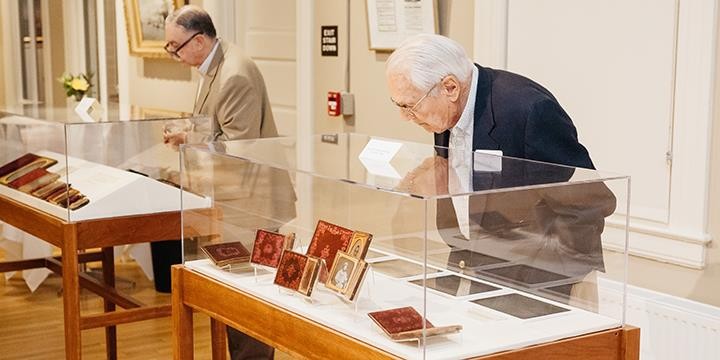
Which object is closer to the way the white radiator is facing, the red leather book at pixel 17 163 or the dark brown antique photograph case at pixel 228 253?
the dark brown antique photograph case

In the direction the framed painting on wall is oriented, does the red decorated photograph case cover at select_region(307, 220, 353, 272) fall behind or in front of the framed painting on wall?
in front

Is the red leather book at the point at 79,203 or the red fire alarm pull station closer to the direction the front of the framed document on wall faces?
the red leather book

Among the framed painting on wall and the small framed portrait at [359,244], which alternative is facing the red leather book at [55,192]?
the framed painting on wall

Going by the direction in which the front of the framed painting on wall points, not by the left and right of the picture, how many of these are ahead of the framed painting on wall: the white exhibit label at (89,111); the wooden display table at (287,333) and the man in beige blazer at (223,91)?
3

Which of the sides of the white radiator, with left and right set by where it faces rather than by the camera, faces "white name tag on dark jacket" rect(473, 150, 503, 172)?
front

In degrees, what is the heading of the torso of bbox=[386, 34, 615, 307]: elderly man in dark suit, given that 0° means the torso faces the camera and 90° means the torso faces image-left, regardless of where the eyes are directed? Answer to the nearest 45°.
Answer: approximately 45°

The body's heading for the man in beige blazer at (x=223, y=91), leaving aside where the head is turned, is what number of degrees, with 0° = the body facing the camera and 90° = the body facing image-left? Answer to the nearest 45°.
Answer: approximately 90°

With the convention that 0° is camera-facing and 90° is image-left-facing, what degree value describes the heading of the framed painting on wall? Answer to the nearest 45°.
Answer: approximately 0°

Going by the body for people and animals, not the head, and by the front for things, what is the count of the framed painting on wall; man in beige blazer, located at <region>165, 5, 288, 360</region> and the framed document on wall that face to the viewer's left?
1

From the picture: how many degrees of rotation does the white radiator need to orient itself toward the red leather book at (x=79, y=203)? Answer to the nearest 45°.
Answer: approximately 45° to its right

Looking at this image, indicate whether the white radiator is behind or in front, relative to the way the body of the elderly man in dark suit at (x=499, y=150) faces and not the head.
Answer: behind

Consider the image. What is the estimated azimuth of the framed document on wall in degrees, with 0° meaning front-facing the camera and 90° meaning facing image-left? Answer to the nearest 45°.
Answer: approximately 0°

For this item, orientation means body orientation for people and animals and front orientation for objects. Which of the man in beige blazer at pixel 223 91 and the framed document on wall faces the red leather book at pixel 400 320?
the framed document on wall

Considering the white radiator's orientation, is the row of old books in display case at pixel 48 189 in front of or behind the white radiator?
in front
